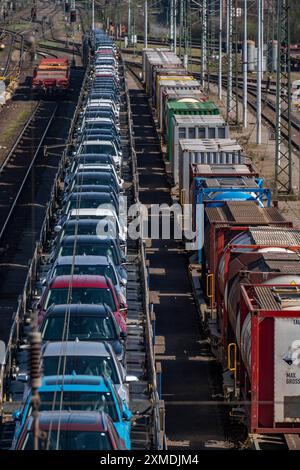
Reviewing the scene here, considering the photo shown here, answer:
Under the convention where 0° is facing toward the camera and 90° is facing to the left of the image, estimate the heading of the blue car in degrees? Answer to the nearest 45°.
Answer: approximately 0°

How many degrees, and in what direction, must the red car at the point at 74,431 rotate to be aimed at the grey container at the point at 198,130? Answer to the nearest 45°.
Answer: approximately 180°

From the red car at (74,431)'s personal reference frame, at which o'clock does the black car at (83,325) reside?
The black car is roughly at 6 o'clock from the red car.

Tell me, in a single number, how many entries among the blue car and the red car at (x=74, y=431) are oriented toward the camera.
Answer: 2

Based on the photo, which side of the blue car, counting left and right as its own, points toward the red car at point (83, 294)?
back

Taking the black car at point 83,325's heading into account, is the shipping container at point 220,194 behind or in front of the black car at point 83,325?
behind

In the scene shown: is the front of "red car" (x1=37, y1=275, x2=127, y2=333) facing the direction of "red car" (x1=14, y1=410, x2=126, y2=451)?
yes

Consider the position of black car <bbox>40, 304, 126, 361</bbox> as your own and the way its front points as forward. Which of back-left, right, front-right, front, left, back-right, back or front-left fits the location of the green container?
back

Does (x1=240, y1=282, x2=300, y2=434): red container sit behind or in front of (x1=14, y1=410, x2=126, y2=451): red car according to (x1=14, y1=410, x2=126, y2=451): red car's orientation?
behind
